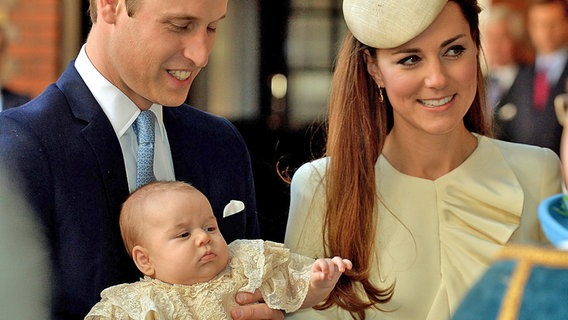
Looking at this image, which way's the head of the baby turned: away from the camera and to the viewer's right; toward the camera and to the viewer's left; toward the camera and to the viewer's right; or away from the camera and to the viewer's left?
toward the camera and to the viewer's right

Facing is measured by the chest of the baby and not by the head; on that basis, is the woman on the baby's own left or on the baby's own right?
on the baby's own left

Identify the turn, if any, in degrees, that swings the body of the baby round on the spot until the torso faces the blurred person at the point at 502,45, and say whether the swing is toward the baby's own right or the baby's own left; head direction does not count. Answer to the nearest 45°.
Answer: approximately 90° to the baby's own left

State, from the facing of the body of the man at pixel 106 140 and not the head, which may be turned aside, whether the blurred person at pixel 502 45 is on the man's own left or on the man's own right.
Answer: on the man's own left

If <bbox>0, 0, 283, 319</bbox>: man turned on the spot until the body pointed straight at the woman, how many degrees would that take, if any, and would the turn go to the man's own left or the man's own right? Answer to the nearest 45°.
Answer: approximately 45° to the man's own left

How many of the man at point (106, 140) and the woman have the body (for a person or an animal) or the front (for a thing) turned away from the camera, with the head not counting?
0

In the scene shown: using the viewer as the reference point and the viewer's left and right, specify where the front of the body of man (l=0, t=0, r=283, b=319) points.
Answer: facing the viewer and to the right of the viewer

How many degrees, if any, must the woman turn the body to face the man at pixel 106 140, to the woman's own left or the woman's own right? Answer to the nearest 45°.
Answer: approximately 45° to the woman's own right

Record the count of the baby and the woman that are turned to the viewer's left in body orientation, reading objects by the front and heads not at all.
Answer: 0

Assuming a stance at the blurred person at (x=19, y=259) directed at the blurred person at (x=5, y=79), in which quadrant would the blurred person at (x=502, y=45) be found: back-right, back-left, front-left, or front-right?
front-right

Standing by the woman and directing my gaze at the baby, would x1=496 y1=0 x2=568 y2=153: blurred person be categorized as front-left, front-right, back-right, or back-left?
back-right

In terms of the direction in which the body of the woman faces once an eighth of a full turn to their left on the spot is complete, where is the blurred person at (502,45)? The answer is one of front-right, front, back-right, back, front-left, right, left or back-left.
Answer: back-left

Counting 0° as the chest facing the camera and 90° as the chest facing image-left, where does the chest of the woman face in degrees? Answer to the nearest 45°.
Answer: approximately 0°
